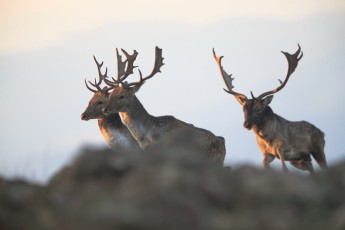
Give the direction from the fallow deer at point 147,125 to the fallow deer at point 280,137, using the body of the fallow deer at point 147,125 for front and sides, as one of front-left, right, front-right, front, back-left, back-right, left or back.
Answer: back

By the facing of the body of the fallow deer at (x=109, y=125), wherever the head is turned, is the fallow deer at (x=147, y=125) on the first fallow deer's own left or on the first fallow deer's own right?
on the first fallow deer's own left

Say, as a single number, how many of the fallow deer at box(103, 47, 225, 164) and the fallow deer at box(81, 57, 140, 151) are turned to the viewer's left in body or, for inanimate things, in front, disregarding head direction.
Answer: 2

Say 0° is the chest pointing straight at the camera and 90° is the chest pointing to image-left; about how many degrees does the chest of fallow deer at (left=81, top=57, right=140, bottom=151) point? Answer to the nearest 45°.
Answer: approximately 90°

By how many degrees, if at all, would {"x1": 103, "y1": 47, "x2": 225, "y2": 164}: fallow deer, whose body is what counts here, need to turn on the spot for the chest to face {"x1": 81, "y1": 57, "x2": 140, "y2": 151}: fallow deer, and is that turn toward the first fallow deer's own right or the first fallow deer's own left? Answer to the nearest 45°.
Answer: approximately 45° to the first fallow deer's own right

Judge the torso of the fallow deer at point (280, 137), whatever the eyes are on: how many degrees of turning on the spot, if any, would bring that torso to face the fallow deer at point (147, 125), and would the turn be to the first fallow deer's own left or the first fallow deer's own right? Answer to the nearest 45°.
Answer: approximately 45° to the first fallow deer's own right

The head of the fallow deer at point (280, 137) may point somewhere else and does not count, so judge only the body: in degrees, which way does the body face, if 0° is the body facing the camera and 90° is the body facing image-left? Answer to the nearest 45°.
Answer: approximately 45°

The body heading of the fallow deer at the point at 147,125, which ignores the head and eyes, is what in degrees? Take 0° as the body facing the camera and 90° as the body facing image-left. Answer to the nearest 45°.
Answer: approximately 90°
